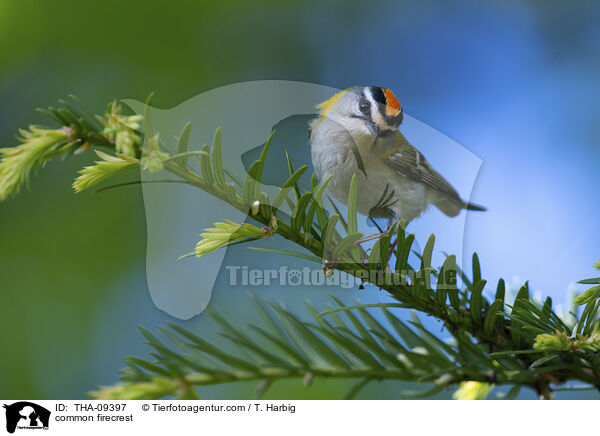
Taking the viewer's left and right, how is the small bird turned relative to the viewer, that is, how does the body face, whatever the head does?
facing the viewer and to the left of the viewer
